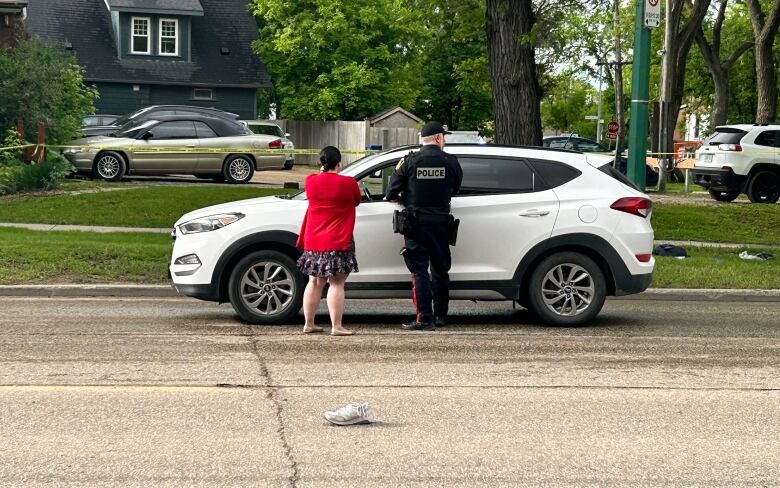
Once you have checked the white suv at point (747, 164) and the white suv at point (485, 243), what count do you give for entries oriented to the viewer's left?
1

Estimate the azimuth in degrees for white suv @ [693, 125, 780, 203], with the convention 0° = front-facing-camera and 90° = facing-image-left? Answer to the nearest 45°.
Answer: approximately 225°

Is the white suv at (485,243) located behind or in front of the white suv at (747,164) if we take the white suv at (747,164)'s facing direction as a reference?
behind

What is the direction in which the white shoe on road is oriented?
to the viewer's left

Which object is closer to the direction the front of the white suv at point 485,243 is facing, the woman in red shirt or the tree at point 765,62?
the woman in red shirt

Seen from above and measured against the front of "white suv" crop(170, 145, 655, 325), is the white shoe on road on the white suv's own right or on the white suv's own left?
on the white suv's own left

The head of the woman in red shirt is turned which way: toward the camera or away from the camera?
away from the camera

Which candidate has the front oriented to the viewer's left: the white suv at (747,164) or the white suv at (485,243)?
the white suv at (485,243)

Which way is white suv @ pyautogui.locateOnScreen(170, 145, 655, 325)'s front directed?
to the viewer's left

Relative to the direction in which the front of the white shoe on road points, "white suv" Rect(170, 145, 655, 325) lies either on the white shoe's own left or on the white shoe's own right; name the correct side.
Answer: on the white shoe's own right

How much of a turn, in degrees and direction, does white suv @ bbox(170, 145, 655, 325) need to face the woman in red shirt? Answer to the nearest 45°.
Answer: approximately 45° to its left

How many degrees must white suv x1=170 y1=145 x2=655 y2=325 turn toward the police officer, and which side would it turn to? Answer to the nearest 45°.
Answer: approximately 45° to its left

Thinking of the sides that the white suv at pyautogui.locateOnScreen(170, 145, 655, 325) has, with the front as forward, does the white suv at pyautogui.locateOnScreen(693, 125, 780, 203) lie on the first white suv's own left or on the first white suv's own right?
on the first white suv's own right

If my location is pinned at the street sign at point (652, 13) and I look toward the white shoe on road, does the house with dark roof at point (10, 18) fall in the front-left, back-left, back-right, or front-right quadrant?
back-right
